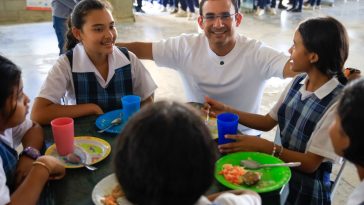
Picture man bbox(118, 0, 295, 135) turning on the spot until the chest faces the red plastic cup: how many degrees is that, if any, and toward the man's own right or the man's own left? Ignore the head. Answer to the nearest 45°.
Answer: approximately 45° to the man's own right

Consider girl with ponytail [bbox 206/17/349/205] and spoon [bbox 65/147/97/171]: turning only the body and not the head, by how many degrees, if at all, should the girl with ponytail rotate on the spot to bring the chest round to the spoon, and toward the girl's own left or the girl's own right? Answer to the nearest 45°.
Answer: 0° — they already face it

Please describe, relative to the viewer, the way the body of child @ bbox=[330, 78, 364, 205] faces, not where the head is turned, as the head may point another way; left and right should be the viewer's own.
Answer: facing away from the viewer and to the left of the viewer

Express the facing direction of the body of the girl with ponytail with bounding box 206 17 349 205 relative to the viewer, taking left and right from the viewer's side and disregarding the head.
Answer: facing the viewer and to the left of the viewer

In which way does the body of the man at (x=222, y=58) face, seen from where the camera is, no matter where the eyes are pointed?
toward the camera

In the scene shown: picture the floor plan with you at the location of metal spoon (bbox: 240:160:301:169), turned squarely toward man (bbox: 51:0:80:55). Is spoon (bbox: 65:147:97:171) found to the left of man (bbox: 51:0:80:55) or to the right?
left

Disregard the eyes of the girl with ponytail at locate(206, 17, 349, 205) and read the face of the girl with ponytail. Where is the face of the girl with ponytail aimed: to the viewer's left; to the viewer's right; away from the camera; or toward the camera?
to the viewer's left

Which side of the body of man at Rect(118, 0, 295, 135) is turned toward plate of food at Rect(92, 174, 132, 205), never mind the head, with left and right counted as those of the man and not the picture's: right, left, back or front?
front

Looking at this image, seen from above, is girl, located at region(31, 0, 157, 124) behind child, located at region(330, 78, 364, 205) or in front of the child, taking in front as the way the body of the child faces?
in front

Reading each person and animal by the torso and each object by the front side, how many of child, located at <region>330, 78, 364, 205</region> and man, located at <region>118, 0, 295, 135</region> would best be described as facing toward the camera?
1
